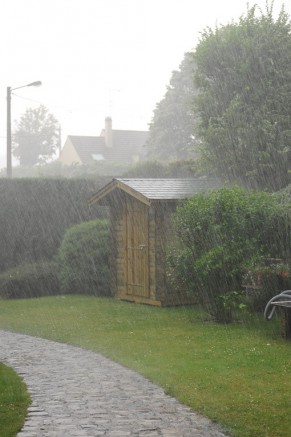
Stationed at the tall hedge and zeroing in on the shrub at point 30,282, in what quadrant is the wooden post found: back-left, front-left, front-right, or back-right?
front-left

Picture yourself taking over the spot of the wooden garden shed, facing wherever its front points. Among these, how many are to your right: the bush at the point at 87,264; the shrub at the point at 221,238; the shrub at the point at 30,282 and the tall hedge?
3

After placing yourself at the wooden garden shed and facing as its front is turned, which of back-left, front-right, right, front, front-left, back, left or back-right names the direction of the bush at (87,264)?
right

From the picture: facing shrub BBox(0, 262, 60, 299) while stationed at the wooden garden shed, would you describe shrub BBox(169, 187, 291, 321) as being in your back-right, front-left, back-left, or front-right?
back-left

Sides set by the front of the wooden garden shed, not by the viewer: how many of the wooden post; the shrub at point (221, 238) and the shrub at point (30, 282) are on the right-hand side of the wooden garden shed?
1

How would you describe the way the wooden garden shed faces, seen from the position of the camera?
facing the viewer and to the left of the viewer

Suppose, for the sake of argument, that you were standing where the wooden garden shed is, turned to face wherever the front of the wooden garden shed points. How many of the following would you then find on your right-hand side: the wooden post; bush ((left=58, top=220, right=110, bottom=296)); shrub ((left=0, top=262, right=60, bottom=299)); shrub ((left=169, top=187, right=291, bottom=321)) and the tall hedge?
3

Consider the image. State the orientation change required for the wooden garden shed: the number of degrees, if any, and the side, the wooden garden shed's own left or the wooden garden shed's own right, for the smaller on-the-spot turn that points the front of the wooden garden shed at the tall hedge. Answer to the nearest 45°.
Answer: approximately 90° to the wooden garden shed's own right

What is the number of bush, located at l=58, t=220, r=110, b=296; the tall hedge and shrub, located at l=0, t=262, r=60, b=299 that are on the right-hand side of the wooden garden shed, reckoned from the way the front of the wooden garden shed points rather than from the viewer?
3

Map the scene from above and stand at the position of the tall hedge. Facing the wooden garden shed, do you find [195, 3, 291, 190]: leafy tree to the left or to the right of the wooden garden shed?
left

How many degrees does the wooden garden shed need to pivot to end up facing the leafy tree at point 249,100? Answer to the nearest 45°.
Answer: approximately 180°

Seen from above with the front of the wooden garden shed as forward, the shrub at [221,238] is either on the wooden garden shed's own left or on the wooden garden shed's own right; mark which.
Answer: on the wooden garden shed's own left
